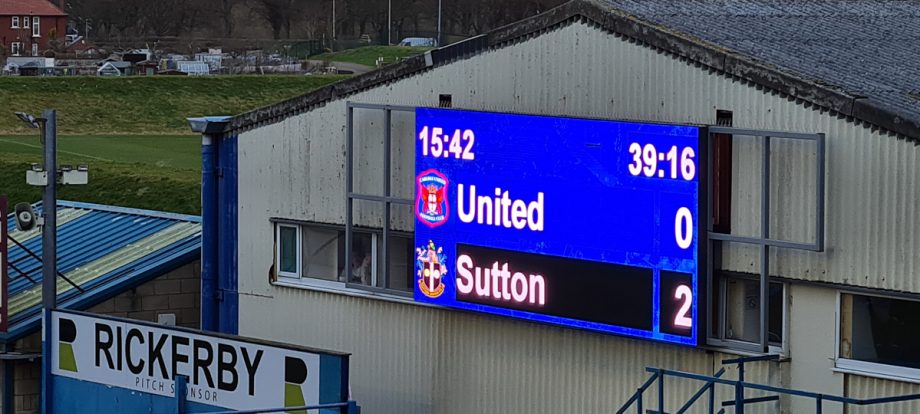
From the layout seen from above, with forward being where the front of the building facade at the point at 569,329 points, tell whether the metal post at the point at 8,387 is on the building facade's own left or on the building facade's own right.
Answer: on the building facade's own right

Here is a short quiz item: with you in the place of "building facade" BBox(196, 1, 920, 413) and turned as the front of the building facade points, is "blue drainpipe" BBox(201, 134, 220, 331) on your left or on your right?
on your right

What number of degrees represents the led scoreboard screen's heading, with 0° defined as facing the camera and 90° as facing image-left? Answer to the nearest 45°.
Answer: approximately 45°

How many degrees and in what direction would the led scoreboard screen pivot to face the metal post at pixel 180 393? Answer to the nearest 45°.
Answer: approximately 45° to its right

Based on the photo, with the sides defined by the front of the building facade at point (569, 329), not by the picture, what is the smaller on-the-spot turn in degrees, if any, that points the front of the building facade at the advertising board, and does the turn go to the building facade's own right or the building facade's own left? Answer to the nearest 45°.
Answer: approximately 45° to the building facade's own right

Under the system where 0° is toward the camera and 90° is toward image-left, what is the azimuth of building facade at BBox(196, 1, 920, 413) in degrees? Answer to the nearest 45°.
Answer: approximately 45°

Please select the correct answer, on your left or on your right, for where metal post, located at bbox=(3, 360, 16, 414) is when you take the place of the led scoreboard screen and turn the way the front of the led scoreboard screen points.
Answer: on your right
